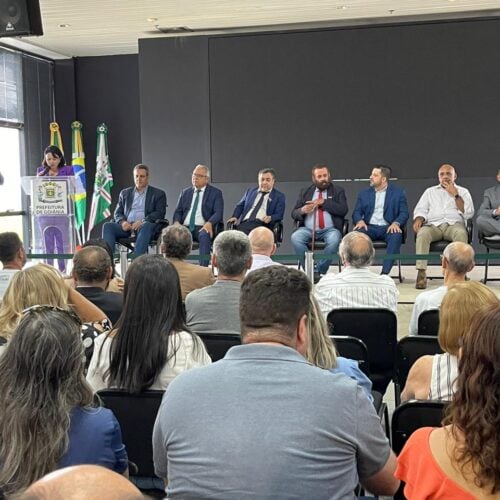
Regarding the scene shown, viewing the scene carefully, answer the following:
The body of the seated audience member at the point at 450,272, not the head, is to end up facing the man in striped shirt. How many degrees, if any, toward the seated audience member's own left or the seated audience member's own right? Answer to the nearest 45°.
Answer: approximately 90° to the seated audience member's own left

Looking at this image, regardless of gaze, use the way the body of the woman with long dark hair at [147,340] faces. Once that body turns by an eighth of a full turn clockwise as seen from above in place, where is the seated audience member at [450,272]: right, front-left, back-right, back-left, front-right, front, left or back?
front

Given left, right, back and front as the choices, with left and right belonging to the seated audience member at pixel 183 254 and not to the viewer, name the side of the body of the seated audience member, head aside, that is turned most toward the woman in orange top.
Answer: back

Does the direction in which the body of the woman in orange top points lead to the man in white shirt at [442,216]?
yes

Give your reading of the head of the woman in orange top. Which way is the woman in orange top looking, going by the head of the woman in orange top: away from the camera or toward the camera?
away from the camera

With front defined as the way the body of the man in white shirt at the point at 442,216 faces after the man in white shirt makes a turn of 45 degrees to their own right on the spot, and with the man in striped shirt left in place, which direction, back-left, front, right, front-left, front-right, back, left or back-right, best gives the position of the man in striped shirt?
front-left

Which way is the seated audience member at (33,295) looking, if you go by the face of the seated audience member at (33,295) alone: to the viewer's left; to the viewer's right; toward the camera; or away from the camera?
away from the camera

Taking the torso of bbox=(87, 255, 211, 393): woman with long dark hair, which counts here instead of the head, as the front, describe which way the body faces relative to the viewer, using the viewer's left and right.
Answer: facing away from the viewer

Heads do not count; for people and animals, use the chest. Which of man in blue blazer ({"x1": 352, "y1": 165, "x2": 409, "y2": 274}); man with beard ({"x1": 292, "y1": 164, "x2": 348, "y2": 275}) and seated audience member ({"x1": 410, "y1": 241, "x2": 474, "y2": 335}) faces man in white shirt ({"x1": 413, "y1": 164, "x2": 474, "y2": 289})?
the seated audience member

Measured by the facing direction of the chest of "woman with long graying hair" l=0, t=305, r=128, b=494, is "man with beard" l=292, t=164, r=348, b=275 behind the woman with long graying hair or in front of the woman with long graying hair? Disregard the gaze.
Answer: in front

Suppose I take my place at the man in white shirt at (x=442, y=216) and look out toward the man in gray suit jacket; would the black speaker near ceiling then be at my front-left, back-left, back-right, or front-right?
back-right

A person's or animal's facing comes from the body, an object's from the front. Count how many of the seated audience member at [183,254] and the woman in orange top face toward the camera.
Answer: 0

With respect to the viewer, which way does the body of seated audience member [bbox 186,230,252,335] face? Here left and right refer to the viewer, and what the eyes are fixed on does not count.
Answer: facing away from the viewer

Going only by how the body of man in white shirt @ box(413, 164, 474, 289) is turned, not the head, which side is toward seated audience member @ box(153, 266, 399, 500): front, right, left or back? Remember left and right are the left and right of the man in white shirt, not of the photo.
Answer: front

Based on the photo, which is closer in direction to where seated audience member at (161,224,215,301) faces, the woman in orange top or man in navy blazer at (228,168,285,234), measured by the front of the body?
the man in navy blazer

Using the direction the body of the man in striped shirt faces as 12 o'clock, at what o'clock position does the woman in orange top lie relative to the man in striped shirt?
The woman in orange top is roughly at 6 o'clock from the man in striped shirt.

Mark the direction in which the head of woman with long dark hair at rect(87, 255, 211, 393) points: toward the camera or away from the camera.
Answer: away from the camera
